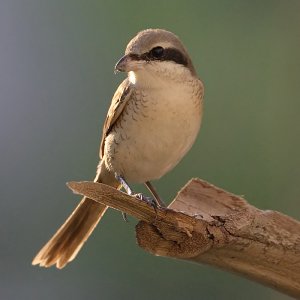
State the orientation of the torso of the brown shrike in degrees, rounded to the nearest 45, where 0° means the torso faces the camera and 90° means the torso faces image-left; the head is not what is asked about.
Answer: approximately 315°
